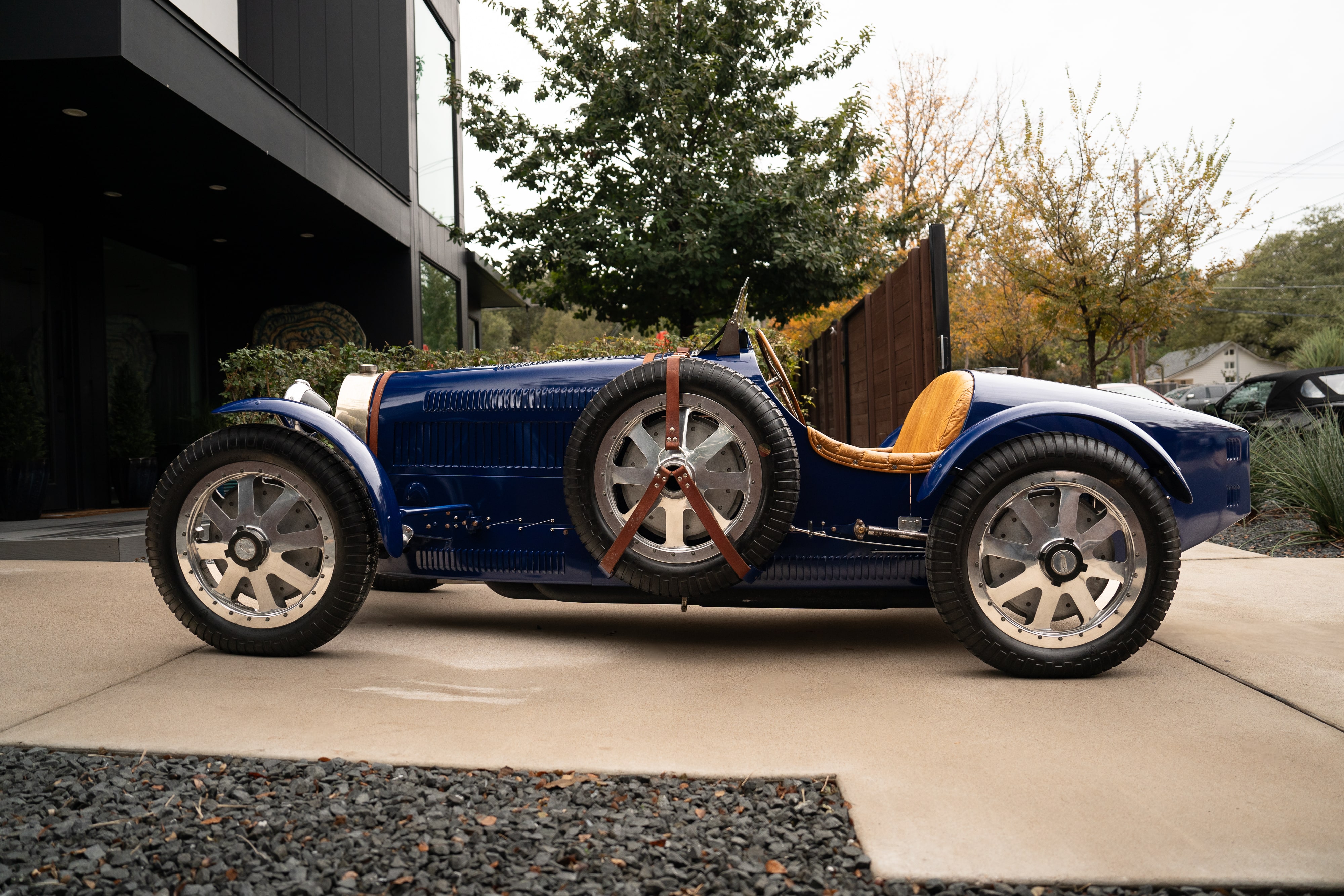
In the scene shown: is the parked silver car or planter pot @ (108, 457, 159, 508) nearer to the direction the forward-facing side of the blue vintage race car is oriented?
the planter pot

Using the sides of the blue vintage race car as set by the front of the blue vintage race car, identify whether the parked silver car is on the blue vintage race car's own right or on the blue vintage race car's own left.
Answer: on the blue vintage race car's own right

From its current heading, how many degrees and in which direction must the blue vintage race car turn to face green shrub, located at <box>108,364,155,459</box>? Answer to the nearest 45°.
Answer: approximately 45° to its right

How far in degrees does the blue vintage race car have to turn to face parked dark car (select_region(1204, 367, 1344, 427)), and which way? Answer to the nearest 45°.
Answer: approximately 135° to its right

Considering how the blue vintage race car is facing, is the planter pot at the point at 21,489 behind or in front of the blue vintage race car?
in front

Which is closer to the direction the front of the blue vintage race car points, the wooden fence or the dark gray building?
the dark gray building

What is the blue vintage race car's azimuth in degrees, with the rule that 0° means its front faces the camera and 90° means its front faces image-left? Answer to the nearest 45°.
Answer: approximately 90°

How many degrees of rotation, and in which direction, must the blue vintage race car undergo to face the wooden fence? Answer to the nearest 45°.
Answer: approximately 90° to its right
